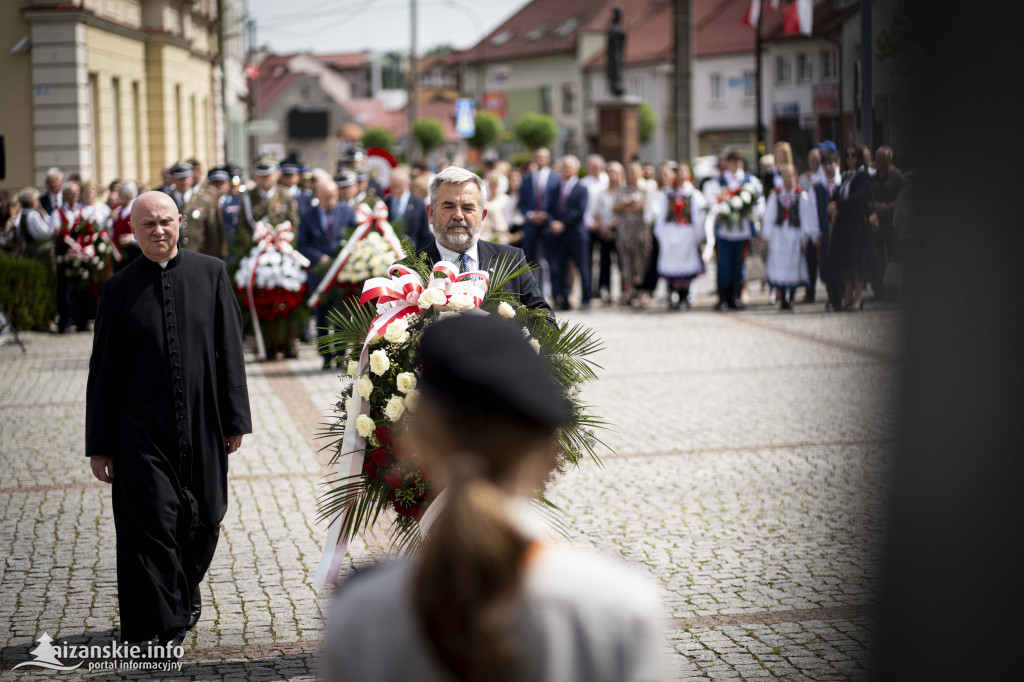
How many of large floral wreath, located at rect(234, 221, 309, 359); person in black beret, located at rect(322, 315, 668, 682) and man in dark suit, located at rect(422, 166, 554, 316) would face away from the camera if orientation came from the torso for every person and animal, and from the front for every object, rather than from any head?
1

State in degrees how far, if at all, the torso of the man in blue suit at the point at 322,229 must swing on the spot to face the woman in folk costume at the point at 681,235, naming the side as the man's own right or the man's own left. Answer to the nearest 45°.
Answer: approximately 135° to the man's own left

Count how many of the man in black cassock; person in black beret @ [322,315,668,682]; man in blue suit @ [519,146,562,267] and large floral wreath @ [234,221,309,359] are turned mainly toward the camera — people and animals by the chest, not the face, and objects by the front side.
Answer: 3

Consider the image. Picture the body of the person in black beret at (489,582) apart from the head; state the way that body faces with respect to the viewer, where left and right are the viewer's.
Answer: facing away from the viewer

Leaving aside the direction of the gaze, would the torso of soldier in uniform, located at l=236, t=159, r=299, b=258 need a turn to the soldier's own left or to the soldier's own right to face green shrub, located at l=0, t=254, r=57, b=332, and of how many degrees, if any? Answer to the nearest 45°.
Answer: approximately 135° to the soldier's own right

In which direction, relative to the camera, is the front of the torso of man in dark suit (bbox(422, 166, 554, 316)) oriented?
toward the camera

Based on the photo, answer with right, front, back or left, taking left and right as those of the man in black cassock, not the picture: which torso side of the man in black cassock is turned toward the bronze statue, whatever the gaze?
back

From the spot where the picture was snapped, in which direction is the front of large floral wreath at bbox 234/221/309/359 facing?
facing the viewer

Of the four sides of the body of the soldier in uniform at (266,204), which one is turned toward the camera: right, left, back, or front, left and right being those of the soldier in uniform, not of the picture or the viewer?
front

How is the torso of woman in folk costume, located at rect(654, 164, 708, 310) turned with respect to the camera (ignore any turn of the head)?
toward the camera
